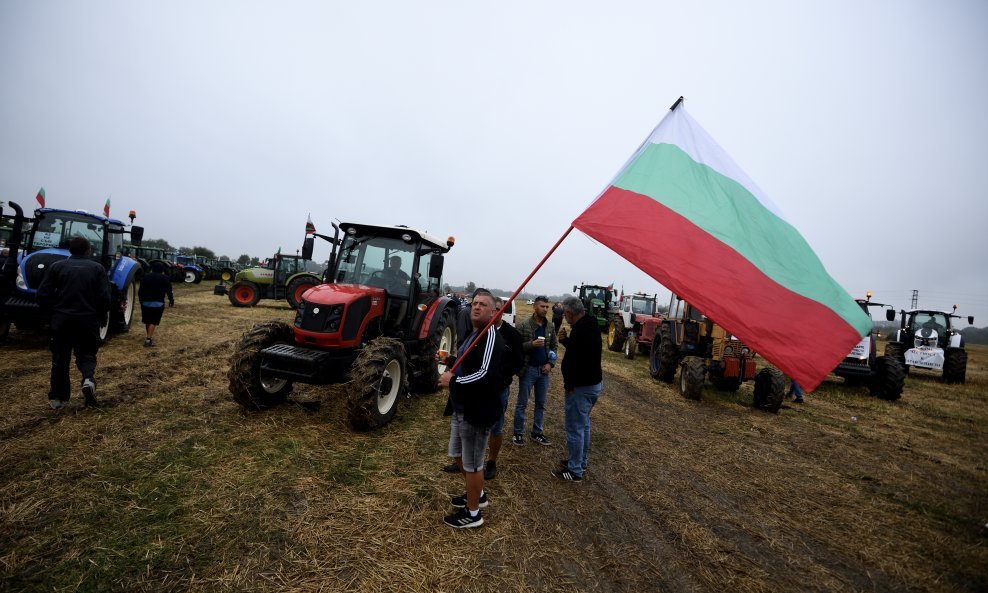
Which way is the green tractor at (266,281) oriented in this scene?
to the viewer's left

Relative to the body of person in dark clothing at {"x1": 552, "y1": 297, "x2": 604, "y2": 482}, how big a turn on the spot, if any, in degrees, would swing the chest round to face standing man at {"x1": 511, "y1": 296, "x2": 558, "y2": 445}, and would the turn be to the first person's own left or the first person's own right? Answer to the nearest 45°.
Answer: approximately 45° to the first person's own right

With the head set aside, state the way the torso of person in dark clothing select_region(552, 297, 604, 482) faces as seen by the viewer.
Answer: to the viewer's left

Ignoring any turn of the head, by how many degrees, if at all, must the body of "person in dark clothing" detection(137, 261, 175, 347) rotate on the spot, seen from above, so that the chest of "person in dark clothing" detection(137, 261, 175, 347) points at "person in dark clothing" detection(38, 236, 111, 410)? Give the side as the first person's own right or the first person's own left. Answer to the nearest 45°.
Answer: approximately 180°

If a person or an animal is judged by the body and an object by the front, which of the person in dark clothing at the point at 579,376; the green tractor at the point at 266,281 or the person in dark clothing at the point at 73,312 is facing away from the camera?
the person in dark clothing at the point at 73,312

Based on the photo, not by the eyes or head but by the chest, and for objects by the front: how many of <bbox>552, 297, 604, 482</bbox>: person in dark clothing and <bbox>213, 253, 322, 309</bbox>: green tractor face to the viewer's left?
2

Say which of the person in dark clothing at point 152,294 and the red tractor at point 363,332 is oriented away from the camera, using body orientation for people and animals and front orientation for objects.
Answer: the person in dark clothing

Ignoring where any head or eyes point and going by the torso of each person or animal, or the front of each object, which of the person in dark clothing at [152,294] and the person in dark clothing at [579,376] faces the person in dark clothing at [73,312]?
the person in dark clothing at [579,376]

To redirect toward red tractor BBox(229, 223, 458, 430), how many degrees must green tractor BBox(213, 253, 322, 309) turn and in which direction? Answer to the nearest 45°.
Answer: approximately 90° to its left

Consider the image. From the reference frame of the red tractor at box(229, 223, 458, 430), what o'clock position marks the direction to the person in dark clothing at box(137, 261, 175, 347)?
The person in dark clothing is roughly at 3 o'clock from the red tractor.

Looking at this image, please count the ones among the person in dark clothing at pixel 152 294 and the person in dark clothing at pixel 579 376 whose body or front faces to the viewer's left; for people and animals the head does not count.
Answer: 1

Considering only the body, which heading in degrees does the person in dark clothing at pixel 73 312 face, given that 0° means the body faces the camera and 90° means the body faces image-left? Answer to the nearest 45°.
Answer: approximately 180°

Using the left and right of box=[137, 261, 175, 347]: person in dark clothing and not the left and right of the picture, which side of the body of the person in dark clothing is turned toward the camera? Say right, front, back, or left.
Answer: back
